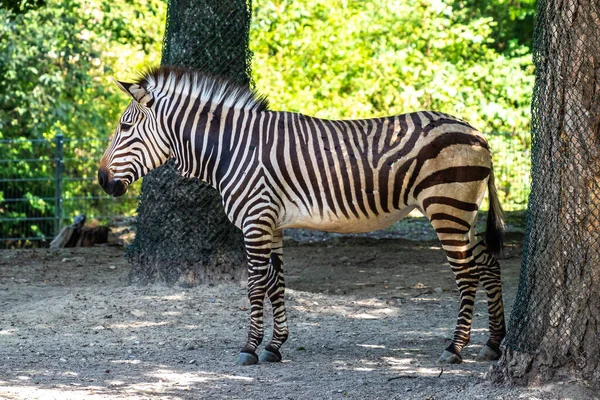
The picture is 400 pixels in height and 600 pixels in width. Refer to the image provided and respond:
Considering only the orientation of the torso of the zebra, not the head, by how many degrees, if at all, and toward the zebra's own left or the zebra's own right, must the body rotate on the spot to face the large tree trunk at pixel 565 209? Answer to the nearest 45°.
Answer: approximately 135° to the zebra's own left

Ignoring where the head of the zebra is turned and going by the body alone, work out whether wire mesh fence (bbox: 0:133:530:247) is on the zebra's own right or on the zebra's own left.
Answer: on the zebra's own right

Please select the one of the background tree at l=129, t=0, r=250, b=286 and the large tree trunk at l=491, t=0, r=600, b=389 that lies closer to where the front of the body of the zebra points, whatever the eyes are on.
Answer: the background tree

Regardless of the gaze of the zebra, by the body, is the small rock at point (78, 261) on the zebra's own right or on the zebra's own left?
on the zebra's own right

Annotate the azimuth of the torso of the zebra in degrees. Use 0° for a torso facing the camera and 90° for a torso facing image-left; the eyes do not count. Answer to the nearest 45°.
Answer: approximately 90°

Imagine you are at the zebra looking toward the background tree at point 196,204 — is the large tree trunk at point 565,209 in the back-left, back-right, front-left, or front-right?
back-right

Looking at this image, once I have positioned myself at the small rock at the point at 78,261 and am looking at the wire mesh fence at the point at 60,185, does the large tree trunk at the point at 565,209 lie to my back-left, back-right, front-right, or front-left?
back-right

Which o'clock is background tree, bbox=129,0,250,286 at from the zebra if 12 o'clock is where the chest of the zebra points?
The background tree is roughly at 2 o'clock from the zebra.

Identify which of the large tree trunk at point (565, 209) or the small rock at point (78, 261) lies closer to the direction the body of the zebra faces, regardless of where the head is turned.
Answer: the small rock
